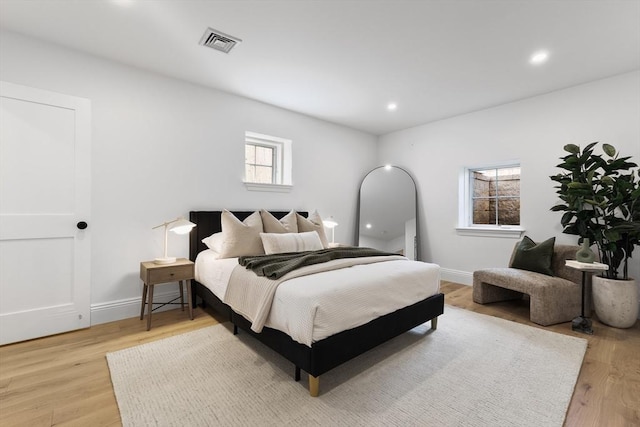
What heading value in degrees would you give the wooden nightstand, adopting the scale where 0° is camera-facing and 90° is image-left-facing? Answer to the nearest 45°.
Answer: approximately 315°

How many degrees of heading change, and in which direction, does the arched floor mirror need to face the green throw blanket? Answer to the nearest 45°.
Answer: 0° — it already faces it

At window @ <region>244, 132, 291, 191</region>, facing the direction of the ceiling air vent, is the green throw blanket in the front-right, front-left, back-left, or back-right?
front-left

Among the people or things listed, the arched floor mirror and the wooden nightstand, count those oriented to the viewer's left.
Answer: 0

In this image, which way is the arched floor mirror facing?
toward the camera

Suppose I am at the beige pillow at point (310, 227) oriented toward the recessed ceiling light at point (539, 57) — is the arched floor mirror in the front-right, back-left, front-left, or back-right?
front-left

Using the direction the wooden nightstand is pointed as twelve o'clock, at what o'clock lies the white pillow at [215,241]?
The white pillow is roughly at 10 o'clock from the wooden nightstand.

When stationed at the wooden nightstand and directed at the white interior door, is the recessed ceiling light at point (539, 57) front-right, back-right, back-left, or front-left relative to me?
back-left

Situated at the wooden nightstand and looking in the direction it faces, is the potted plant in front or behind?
in front

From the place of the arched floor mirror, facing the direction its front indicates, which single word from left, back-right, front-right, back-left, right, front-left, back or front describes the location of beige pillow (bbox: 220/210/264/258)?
front-right

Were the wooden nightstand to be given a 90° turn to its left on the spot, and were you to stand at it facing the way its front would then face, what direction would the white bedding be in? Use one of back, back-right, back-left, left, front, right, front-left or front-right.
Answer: right

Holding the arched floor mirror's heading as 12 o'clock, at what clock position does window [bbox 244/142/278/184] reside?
The window is roughly at 2 o'clock from the arched floor mirror.

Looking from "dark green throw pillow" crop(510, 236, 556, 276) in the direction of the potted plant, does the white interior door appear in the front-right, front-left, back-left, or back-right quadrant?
back-right
